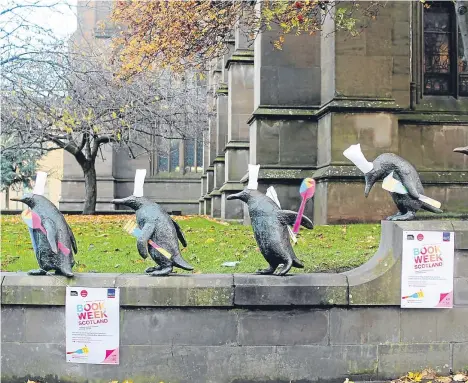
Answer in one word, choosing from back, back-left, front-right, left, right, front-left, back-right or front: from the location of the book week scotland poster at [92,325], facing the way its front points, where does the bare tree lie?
back

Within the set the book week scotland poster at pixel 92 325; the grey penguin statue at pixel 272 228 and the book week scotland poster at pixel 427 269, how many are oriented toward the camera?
2

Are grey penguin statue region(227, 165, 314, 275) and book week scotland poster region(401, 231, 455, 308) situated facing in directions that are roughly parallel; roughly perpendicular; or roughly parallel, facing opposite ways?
roughly perpendicular

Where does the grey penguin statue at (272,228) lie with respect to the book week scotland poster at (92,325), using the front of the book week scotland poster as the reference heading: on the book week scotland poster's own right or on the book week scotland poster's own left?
on the book week scotland poster's own left

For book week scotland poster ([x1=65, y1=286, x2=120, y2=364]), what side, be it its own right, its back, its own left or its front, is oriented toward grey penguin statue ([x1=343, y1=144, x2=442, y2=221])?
left

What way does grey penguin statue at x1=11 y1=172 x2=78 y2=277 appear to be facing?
to the viewer's left

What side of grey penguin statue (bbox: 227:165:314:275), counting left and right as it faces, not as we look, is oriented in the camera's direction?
left

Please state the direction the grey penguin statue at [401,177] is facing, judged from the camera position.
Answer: facing to the left of the viewer

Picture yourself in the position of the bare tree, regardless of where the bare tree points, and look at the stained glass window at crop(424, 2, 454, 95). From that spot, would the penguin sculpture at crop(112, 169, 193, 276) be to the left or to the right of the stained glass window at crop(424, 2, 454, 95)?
right

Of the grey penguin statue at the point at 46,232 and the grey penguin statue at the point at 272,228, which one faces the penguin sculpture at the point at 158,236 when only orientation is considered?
the grey penguin statue at the point at 272,228

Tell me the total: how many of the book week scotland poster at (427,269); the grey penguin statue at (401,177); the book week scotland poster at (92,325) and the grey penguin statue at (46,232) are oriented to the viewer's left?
2

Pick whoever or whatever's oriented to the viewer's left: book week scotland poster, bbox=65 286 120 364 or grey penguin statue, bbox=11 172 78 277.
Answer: the grey penguin statue

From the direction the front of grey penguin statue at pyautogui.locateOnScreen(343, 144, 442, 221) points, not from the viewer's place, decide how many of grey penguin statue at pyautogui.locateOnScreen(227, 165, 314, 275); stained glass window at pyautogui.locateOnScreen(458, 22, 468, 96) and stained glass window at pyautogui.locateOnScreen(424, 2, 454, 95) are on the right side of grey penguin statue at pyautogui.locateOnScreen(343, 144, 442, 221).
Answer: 2

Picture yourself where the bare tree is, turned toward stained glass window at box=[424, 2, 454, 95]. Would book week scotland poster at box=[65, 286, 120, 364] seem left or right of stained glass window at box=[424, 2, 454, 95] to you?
right

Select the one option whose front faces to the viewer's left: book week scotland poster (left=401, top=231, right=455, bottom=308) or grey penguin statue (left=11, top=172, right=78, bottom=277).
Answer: the grey penguin statue
